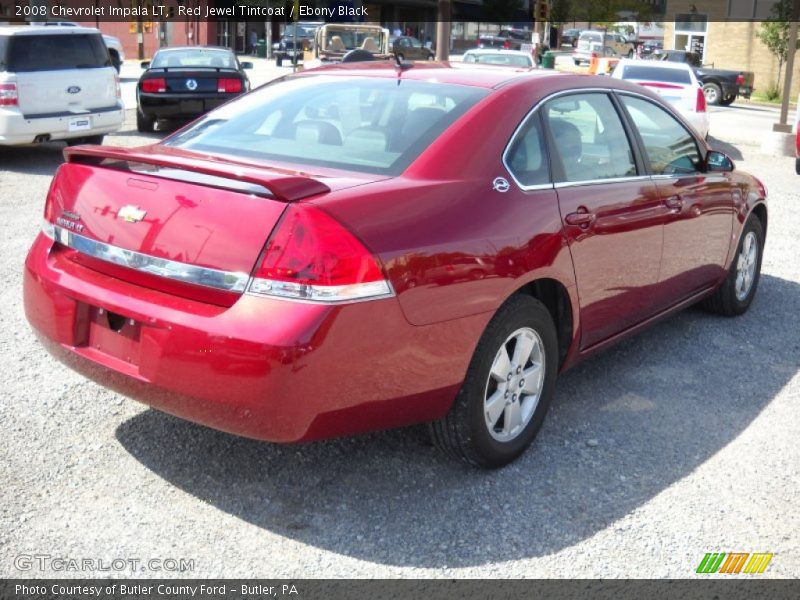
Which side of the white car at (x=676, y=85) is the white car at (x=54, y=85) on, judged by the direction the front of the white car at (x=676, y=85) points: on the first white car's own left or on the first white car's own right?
on the first white car's own left

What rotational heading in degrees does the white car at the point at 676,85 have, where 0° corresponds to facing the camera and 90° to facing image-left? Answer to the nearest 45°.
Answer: approximately 180°

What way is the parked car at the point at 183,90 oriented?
away from the camera

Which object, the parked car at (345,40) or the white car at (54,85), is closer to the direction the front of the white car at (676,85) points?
the parked car

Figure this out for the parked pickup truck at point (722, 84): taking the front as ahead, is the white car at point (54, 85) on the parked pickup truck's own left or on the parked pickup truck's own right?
on the parked pickup truck's own left

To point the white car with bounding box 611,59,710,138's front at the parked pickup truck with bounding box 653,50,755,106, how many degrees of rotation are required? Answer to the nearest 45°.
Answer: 0° — it already faces it

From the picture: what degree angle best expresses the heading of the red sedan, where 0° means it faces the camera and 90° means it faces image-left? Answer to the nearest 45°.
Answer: approximately 225°

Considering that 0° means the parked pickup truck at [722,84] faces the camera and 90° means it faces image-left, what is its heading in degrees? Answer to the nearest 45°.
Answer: approximately 135°
